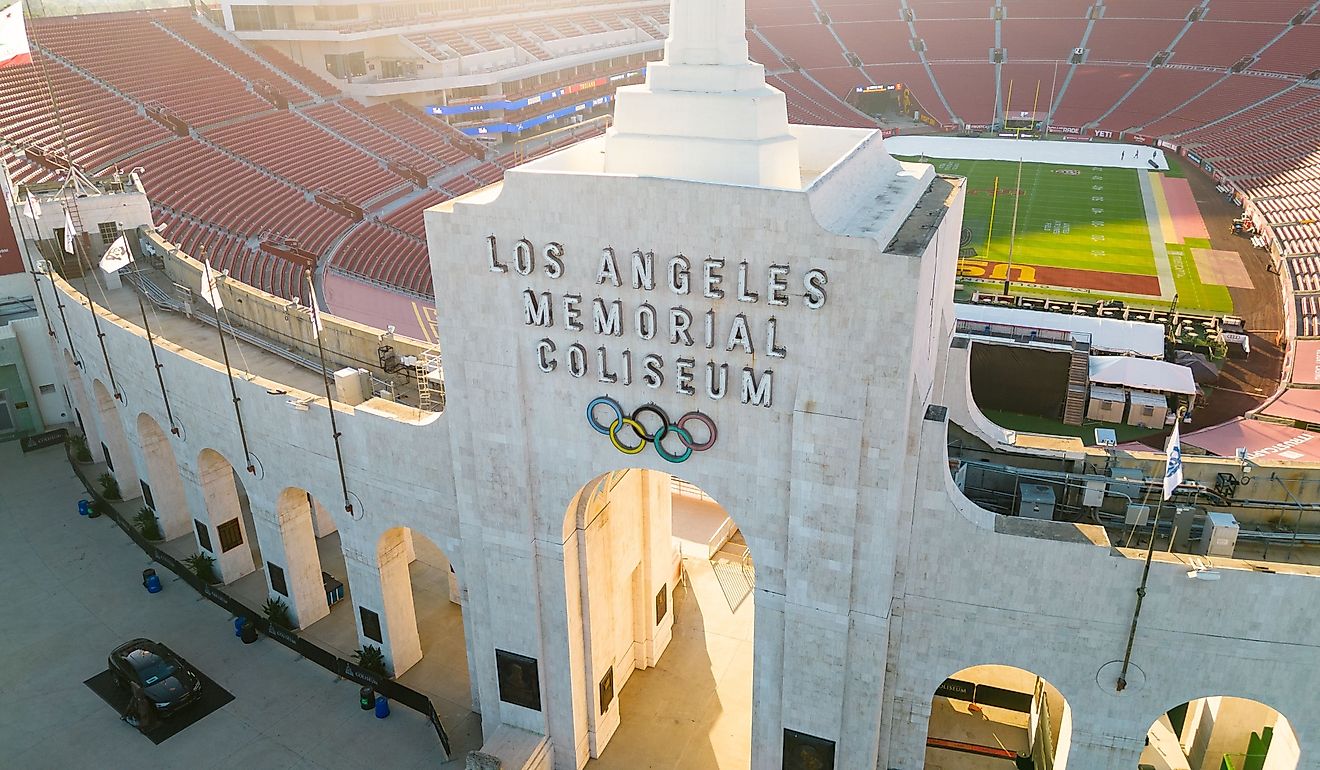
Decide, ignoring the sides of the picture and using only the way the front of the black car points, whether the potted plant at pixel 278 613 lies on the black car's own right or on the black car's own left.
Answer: on the black car's own left

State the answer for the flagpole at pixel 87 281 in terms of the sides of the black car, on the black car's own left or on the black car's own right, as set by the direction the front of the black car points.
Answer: on the black car's own left

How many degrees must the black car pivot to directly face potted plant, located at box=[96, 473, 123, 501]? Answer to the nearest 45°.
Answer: approximately 135° to its left

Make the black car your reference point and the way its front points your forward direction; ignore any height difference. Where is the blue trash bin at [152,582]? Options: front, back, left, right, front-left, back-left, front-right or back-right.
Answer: back-left

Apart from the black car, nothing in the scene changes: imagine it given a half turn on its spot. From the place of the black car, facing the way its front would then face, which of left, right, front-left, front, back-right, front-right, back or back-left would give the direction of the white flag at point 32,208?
front-right

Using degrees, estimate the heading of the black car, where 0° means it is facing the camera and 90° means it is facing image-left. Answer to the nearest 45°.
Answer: approximately 315°

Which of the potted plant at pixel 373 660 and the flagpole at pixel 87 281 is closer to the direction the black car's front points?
the potted plant

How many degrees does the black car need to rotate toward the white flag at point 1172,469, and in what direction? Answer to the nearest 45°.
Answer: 0° — it already faces it

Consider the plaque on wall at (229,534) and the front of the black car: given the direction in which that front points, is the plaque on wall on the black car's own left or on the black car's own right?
on the black car's own left

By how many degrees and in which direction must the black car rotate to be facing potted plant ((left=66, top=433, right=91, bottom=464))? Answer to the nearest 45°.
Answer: approximately 135° to its left

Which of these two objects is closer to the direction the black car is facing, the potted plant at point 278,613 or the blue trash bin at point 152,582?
the potted plant
